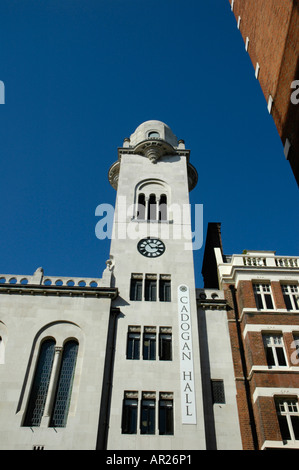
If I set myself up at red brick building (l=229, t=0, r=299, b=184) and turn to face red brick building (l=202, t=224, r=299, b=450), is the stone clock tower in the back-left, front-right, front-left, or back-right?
front-left

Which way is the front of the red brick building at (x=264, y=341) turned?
toward the camera

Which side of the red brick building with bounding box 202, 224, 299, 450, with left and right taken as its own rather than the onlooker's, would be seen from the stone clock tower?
right

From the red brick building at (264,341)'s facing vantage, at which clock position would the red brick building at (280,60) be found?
the red brick building at (280,60) is roughly at 12 o'clock from the red brick building at (264,341).

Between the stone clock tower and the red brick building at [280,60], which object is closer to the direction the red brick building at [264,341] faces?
the red brick building

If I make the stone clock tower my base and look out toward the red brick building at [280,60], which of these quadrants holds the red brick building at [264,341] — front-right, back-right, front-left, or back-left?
front-left

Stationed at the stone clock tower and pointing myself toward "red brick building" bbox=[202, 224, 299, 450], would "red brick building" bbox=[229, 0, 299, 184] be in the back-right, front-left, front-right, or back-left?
front-right

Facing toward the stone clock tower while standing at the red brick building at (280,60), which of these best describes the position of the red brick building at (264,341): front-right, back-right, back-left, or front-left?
front-right
